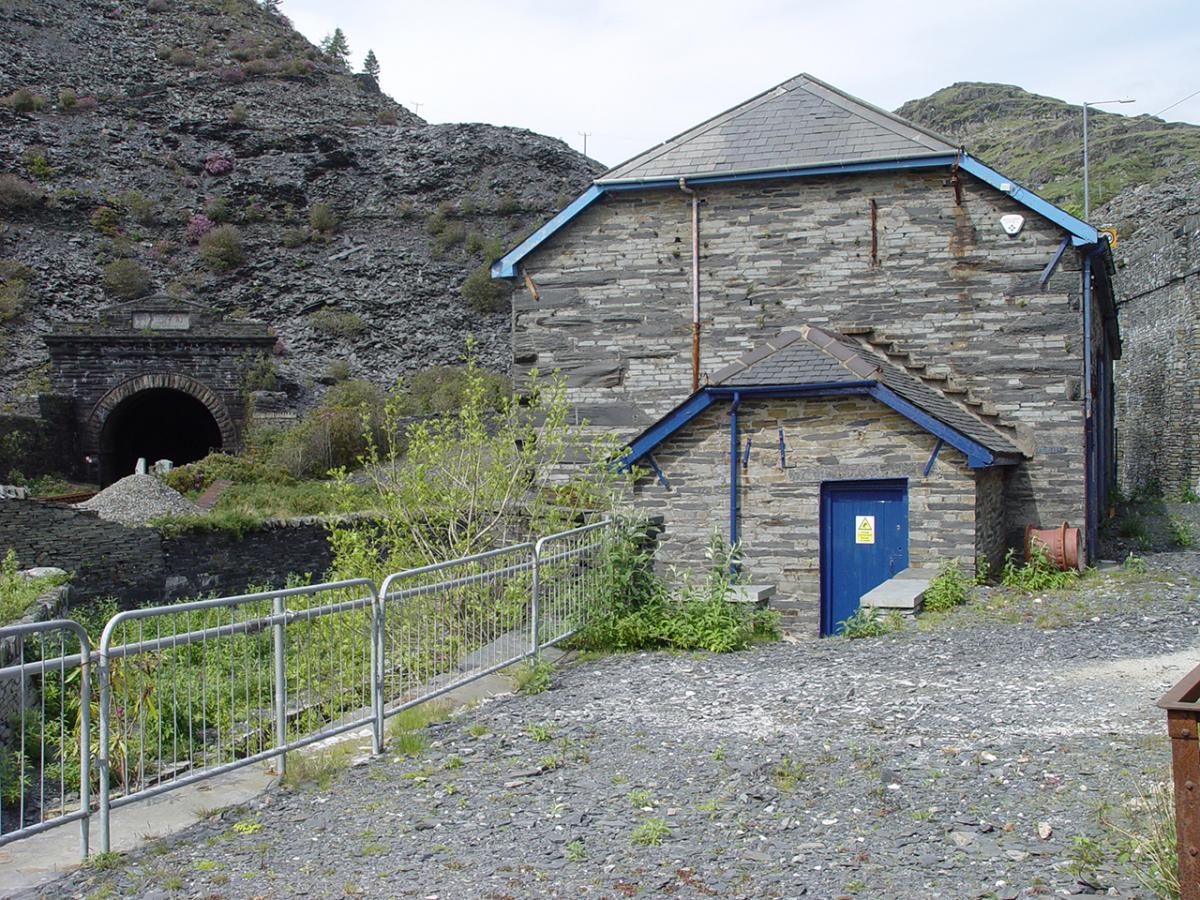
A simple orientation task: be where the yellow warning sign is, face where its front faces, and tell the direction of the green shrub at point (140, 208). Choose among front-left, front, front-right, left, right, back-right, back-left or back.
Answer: back-right

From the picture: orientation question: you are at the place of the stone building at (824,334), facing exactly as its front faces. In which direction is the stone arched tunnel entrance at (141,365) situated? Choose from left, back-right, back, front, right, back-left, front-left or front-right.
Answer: back-right

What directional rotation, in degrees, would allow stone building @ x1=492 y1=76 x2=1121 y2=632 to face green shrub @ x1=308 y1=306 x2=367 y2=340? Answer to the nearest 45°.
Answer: approximately 135° to its right

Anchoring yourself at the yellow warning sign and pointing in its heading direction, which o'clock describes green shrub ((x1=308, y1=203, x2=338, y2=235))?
The green shrub is roughly at 5 o'clock from the yellow warning sign.

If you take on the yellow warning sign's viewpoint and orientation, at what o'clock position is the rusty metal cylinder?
The rusty metal cylinder is roughly at 8 o'clock from the yellow warning sign.

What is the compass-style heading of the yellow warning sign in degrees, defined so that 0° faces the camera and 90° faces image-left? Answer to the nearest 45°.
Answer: approximately 0°

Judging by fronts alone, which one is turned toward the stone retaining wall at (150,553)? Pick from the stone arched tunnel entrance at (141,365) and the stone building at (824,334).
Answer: the stone arched tunnel entrance at (141,365)

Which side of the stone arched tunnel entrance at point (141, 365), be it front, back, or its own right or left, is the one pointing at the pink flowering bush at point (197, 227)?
back

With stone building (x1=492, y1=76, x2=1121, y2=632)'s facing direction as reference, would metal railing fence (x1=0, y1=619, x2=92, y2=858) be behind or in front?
in front

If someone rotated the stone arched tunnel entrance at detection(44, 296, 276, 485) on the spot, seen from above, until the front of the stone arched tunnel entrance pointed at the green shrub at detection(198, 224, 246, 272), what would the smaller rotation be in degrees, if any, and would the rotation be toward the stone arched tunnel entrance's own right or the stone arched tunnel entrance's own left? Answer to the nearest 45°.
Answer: approximately 180°

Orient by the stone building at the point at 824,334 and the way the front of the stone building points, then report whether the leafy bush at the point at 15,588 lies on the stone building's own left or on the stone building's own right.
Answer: on the stone building's own right

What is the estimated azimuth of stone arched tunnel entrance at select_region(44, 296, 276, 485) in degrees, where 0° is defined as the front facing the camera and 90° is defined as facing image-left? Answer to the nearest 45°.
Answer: approximately 0°

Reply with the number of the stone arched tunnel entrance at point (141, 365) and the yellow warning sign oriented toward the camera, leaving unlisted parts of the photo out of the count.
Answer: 2

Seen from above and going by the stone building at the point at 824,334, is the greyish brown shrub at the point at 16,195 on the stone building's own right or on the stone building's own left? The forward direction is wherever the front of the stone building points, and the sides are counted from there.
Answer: on the stone building's own right

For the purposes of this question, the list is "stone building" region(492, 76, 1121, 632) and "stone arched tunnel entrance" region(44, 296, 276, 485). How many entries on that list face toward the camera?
2
